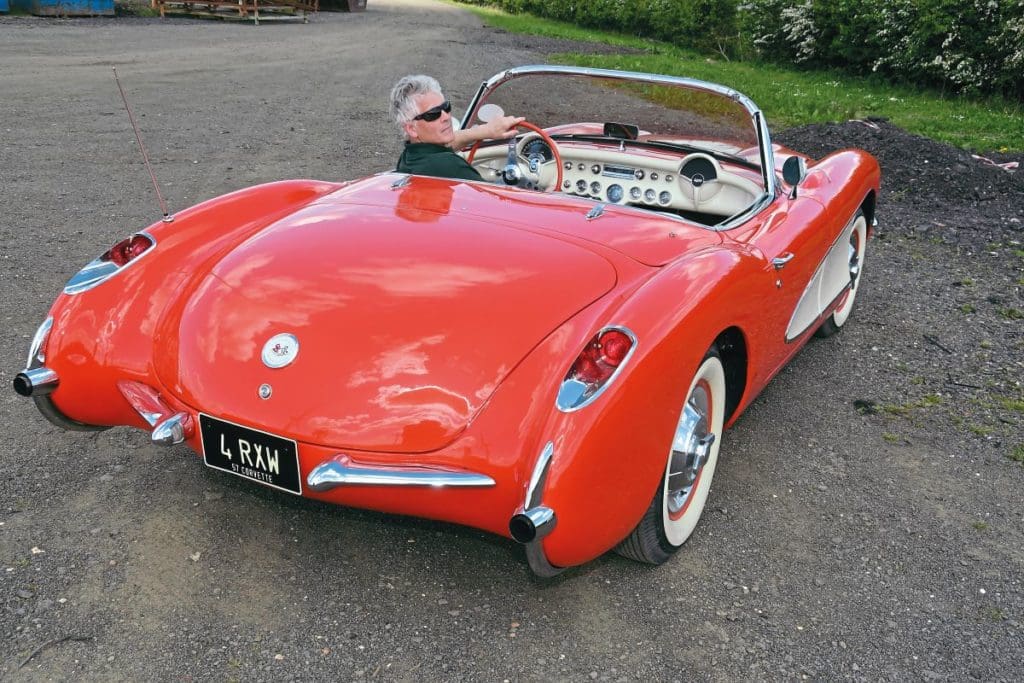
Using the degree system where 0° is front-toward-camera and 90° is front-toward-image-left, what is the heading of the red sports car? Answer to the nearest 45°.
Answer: approximately 225°

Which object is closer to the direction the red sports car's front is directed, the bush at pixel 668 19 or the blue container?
the bush

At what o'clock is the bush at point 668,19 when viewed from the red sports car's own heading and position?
The bush is roughly at 11 o'clock from the red sports car.

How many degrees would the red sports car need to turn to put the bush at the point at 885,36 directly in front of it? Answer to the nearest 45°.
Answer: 0° — it already faces it

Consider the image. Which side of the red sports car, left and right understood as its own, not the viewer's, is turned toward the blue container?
left

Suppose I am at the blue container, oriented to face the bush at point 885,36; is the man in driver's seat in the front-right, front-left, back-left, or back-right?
front-right
